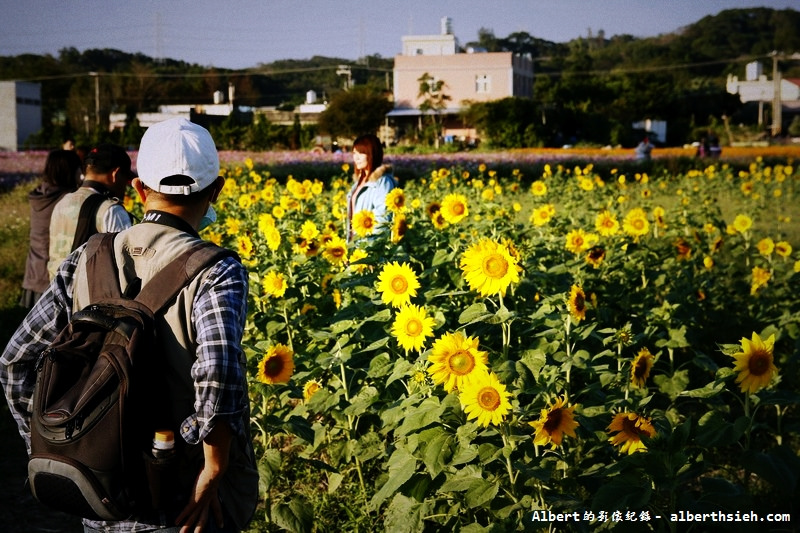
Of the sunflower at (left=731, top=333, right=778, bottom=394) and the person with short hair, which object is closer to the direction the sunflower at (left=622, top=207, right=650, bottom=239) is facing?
the sunflower

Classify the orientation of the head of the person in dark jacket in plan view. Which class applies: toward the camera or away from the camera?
away from the camera

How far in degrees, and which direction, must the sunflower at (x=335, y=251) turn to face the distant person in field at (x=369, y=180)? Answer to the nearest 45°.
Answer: approximately 180°

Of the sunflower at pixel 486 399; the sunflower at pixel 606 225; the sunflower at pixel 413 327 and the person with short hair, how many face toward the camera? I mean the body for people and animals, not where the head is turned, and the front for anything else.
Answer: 3

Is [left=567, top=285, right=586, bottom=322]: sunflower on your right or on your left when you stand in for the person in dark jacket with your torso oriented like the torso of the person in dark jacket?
on your right

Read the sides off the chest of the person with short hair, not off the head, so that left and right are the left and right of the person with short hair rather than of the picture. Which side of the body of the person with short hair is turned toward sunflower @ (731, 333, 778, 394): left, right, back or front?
right

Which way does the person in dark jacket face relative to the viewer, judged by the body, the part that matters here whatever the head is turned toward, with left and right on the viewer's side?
facing away from the viewer and to the right of the viewer

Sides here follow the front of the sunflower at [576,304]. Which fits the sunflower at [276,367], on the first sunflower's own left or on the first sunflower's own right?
on the first sunflower's own right
